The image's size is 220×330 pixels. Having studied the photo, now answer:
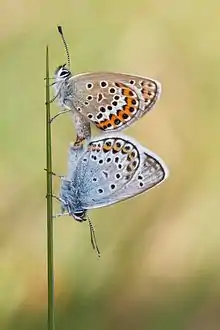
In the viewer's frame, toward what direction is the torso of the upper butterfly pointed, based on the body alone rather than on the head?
to the viewer's left
